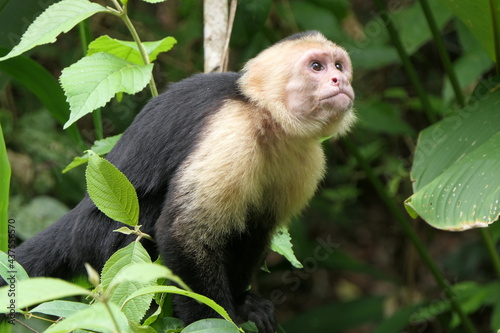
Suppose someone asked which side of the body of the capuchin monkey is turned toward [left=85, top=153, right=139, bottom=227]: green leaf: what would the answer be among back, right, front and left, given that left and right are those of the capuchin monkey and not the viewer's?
right

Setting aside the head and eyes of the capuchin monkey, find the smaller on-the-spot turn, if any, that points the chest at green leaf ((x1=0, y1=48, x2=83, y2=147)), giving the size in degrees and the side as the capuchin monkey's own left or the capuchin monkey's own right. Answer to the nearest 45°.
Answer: approximately 180°

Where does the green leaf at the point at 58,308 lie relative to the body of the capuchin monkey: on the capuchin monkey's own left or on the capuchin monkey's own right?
on the capuchin monkey's own right

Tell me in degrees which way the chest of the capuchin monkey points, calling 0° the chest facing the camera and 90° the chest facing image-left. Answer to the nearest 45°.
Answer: approximately 315°

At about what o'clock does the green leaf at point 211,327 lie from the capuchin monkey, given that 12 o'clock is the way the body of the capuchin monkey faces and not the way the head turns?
The green leaf is roughly at 2 o'clock from the capuchin monkey.

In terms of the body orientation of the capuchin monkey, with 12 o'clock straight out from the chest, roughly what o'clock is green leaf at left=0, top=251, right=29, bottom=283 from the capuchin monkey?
The green leaf is roughly at 3 o'clock from the capuchin monkey.

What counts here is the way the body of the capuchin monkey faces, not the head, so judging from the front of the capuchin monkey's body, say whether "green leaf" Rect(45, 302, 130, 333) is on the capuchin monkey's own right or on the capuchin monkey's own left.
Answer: on the capuchin monkey's own right
